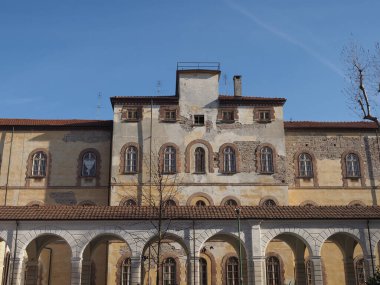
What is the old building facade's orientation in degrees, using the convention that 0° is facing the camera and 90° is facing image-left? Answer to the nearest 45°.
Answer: approximately 0°
